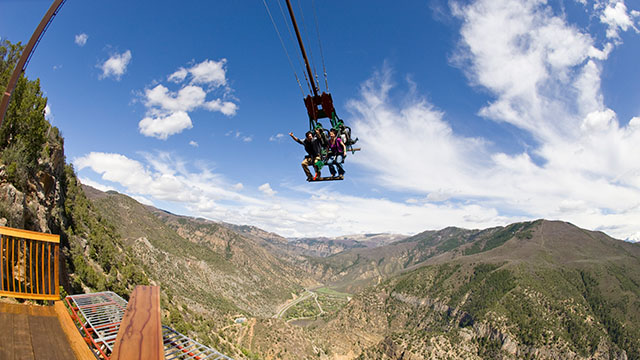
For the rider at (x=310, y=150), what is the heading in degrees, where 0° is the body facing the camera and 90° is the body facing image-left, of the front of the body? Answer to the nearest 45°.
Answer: approximately 45°

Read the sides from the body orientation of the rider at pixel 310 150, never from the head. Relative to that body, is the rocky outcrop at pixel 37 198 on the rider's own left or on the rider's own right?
on the rider's own right

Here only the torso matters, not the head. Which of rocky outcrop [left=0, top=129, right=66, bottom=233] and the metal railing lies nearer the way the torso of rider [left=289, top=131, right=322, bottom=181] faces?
the metal railing

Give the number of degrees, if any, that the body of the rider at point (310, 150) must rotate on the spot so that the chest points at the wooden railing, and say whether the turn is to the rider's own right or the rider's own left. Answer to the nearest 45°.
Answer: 0° — they already face it

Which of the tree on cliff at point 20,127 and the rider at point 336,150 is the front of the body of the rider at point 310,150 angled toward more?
the tree on cliff
